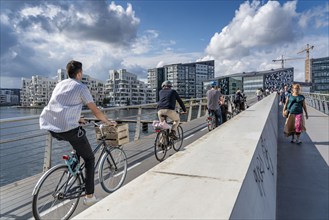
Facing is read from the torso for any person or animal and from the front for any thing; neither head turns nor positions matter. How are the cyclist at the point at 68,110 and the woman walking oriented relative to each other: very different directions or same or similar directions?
very different directions

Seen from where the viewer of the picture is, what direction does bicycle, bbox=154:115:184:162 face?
facing away from the viewer and to the right of the viewer

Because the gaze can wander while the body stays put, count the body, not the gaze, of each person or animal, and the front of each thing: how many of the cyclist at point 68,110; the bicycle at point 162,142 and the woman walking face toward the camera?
1

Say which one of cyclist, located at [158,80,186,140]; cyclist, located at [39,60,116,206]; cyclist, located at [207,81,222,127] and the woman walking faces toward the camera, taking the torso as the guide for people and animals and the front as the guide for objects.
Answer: the woman walking

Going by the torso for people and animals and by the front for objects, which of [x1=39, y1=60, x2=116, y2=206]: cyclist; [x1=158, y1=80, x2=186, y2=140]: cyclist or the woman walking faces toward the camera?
the woman walking

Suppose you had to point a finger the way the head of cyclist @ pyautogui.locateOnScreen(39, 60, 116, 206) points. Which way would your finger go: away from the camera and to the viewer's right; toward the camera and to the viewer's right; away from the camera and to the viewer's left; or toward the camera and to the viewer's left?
away from the camera and to the viewer's right

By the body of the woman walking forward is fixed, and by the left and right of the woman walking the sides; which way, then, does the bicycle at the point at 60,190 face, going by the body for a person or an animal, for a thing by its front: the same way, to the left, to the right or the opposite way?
the opposite way

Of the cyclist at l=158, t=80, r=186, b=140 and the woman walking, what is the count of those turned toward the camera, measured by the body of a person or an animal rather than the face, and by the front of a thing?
1

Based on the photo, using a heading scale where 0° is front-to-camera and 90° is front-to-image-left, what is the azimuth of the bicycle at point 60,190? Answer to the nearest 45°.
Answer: approximately 225°
